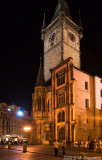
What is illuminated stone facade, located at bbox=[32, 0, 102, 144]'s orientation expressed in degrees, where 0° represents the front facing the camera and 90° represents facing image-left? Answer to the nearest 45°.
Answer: approximately 45°
